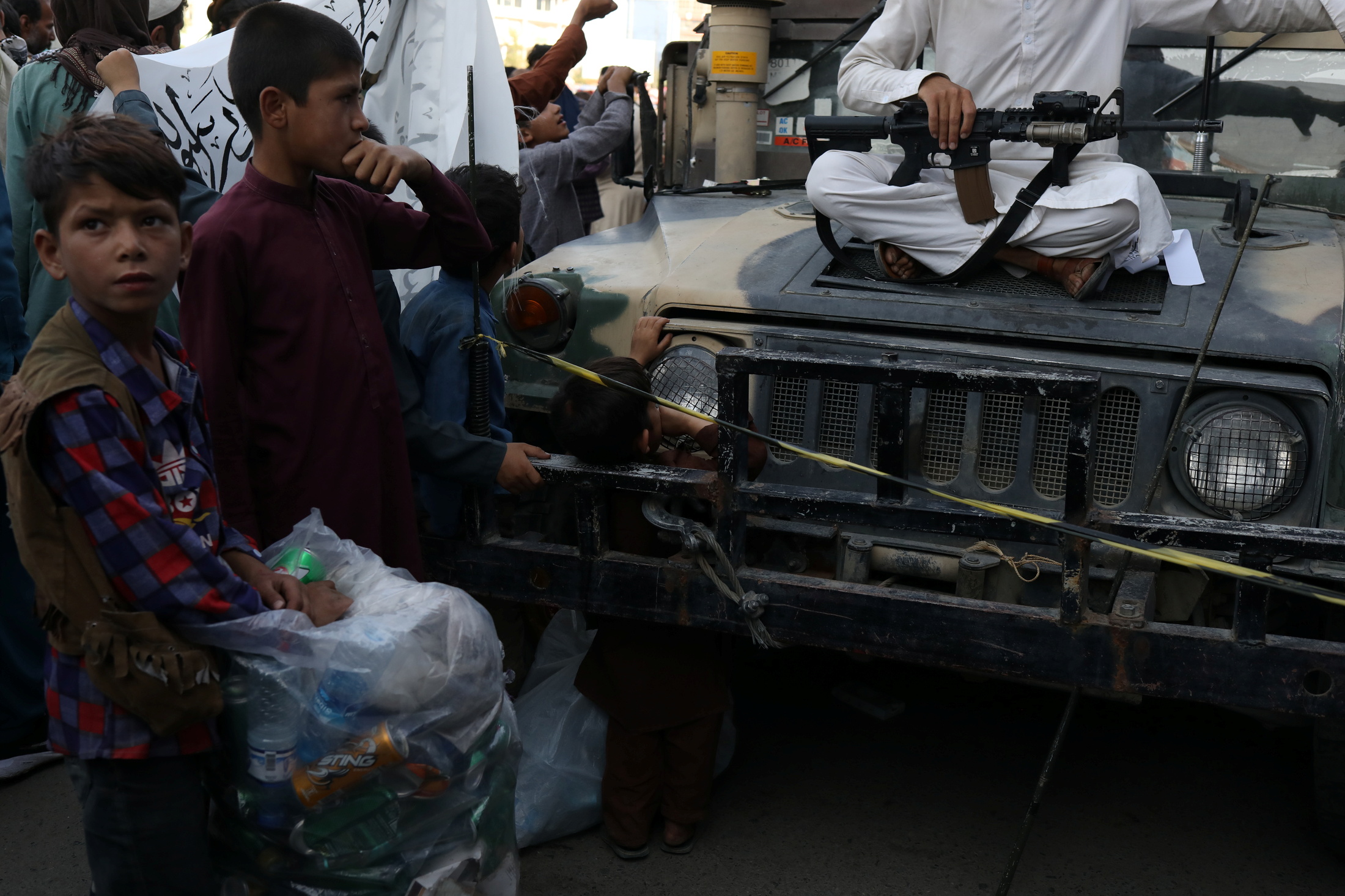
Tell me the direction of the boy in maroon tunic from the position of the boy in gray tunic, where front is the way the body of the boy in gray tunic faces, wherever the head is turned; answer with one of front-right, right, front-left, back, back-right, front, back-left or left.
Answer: right

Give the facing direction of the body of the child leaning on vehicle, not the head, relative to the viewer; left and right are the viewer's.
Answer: facing away from the viewer and to the right of the viewer

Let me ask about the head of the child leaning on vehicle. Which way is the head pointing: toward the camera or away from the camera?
away from the camera

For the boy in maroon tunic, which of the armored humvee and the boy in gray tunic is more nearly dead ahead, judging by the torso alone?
the armored humvee
